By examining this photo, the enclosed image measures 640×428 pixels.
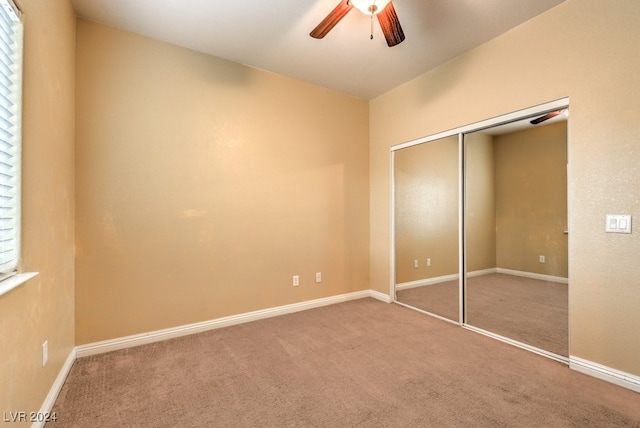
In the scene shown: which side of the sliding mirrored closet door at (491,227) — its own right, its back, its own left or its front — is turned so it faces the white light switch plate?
left

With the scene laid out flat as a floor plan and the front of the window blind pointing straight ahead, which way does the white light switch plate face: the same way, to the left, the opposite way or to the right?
the opposite way

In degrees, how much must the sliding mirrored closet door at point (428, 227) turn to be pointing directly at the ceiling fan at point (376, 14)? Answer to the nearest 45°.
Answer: approximately 45° to its left

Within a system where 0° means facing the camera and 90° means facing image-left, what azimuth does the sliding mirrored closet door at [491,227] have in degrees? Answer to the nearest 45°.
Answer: approximately 45°

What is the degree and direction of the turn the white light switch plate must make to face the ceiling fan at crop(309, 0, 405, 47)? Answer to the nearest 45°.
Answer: approximately 45° to its right

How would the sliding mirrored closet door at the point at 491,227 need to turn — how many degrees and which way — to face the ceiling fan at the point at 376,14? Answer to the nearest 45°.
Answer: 0° — it already faces it

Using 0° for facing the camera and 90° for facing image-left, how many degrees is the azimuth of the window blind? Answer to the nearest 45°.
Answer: approximately 270°
